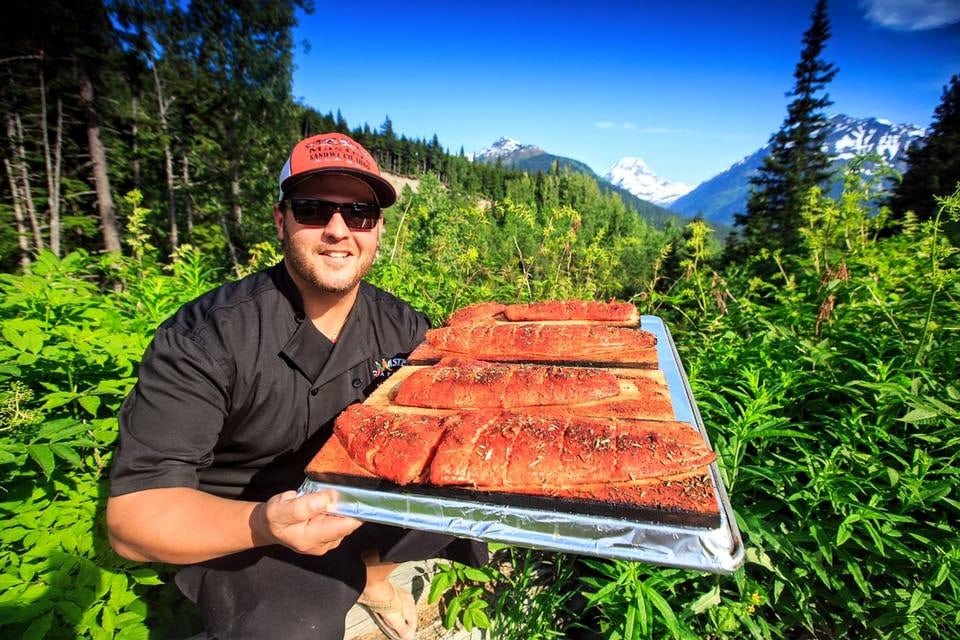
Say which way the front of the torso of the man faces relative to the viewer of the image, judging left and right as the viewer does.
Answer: facing the viewer and to the right of the viewer
